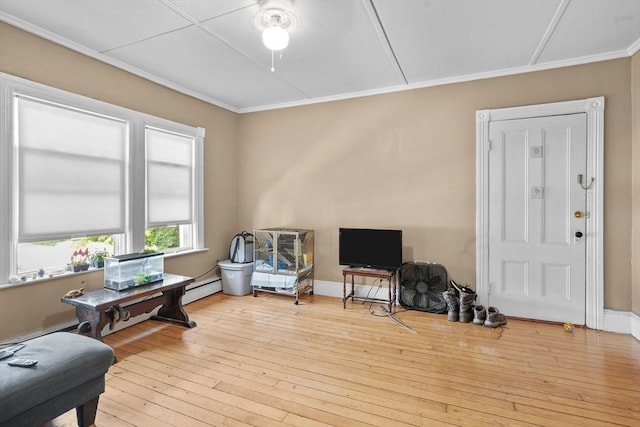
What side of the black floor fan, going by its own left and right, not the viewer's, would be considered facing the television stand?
right

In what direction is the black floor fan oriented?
toward the camera

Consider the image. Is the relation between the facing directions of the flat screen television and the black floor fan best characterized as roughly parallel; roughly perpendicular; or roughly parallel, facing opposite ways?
roughly parallel

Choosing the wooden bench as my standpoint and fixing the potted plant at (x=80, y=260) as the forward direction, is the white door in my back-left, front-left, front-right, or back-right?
back-right

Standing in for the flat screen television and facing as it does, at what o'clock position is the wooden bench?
The wooden bench is roughly at 2 o'clock from the flat screen television.

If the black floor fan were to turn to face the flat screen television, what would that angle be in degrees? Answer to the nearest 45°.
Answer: approximately 90° to its right

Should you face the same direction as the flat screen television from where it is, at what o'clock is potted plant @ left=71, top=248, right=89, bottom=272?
The potted plant is roughly at 2 o'clock from the flat screen television.

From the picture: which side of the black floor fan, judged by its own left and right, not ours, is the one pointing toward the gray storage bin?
right

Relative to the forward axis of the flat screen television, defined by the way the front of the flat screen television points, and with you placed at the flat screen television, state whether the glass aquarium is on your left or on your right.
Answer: on your right

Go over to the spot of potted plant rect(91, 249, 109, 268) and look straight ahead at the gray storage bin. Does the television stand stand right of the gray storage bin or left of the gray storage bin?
right

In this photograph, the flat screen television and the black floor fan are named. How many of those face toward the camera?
2

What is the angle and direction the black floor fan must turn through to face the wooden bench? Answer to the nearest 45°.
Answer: approximately 45° to its right

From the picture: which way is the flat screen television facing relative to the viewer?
toward the camera
